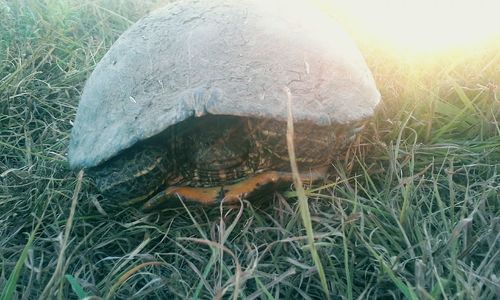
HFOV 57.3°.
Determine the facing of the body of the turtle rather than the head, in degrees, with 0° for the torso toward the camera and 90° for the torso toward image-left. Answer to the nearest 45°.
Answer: approximately 0°
